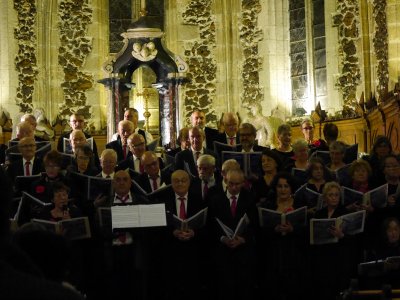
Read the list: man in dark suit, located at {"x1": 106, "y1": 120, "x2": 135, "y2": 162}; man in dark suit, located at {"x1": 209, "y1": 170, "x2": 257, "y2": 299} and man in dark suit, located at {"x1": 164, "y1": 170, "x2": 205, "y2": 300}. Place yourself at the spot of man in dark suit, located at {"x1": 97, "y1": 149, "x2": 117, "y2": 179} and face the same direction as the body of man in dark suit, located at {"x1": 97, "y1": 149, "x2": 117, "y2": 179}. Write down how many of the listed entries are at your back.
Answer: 1

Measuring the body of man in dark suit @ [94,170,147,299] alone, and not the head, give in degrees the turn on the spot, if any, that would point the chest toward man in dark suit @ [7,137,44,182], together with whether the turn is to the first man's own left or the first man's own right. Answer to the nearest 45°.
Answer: approximately 135° to the first man's own right

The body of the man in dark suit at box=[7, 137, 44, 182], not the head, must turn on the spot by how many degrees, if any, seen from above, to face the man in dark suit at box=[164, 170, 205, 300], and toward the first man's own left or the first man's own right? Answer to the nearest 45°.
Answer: approximately 45° to the first man's own left

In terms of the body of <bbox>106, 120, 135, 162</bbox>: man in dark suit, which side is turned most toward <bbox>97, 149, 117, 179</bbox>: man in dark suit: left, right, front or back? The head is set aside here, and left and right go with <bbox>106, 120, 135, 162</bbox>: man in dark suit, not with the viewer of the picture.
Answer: front

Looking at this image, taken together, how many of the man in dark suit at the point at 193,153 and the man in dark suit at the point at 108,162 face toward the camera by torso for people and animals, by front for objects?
2

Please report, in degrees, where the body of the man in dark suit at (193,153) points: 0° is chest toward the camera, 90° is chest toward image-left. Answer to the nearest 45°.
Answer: approximately 0°

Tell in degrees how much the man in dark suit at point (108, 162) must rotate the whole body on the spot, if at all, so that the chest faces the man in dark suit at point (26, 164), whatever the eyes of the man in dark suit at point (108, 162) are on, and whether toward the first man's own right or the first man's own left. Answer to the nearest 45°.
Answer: approximately 90° to the first man's own right
